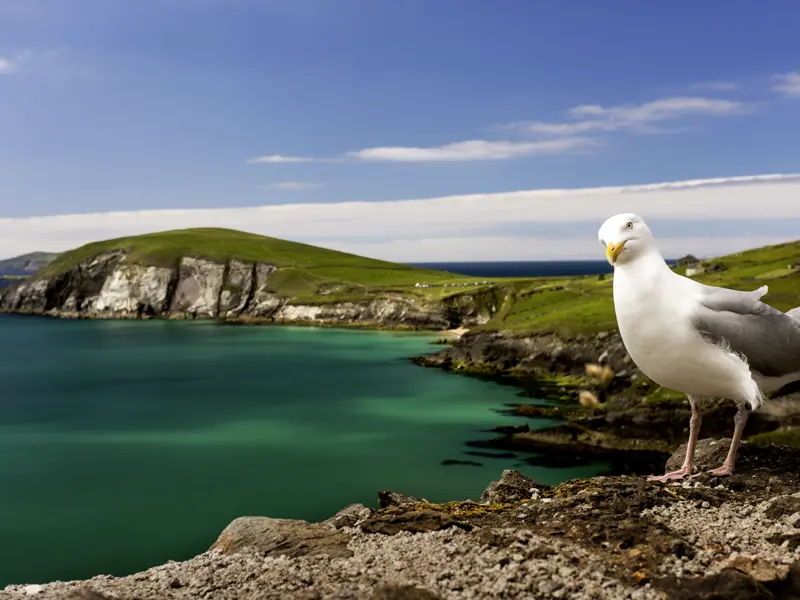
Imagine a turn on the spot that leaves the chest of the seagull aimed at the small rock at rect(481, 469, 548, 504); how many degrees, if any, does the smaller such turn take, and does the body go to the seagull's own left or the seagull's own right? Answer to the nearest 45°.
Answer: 0° — it already faces it

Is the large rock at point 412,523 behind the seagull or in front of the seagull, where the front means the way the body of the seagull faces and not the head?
in front

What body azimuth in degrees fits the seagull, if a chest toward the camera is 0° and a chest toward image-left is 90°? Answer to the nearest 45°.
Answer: approximately 45°

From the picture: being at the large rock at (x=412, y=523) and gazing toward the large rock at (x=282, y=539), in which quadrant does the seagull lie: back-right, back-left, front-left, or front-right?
back-right

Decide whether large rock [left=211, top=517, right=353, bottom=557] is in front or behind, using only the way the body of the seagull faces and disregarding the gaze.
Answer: in front
